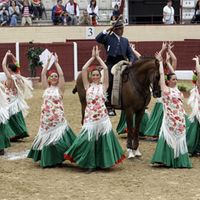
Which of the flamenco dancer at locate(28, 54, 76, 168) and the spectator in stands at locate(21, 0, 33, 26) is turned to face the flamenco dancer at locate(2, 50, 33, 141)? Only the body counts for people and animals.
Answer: the spectator in stands

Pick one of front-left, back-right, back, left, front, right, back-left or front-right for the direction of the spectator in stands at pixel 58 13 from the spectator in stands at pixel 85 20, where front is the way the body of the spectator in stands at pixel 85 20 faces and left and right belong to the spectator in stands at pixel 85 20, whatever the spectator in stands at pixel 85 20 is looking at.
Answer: right

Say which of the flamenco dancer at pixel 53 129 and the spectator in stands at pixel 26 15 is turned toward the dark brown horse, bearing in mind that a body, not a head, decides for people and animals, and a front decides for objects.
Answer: the spectator in stands

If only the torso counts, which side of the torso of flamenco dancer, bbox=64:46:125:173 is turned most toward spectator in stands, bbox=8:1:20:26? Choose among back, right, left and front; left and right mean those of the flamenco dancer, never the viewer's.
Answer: back

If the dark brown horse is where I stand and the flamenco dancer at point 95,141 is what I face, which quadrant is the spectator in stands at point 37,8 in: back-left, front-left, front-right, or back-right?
back-right

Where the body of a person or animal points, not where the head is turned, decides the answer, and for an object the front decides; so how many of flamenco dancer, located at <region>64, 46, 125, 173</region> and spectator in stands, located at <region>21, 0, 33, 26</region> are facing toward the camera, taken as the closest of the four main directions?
2

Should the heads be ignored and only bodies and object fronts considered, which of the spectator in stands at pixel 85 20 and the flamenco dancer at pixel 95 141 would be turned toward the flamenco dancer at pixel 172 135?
the spectator in stands

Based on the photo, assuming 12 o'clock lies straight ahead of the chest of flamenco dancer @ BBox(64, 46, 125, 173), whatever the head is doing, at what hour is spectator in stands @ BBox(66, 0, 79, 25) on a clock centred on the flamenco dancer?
The spectator in stands is roughly at 6 o'clock from the flamenco dancer.

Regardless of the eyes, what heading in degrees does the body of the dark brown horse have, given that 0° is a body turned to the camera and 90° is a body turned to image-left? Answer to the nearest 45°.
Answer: approximately 315°

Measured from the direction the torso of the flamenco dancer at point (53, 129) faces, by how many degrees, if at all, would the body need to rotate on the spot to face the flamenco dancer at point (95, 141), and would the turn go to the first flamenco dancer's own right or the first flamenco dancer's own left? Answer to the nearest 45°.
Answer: approximately 45° to the first flamenco dancer's own left

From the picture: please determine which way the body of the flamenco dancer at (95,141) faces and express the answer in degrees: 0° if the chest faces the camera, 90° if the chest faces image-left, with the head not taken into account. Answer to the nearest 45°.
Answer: approximately 0°

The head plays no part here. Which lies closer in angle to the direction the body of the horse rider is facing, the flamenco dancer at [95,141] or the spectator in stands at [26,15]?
the flamenco dancer

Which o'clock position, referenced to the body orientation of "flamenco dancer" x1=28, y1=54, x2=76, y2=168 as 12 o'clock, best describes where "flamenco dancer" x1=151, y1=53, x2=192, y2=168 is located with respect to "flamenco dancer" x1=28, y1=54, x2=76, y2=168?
"flamenco dancer" x1=151, y1=53, x2=192, y2=168 is roughly at 9 o'clock from "flamenco dancer" x1=28, y1=54, x2=76, y2=168.
